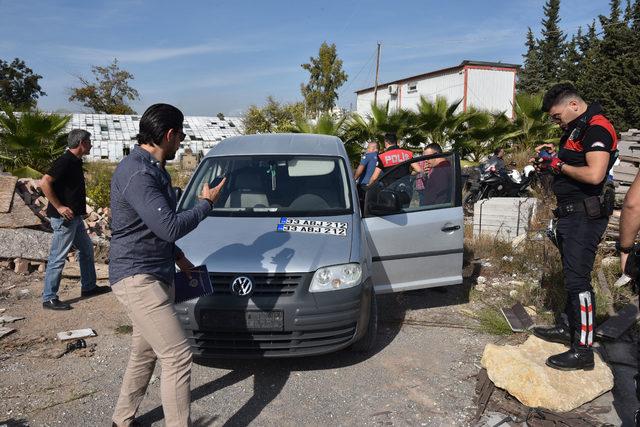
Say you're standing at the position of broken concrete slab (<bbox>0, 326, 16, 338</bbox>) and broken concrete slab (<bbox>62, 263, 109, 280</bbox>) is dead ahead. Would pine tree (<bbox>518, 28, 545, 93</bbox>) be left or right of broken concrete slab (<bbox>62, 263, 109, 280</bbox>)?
right

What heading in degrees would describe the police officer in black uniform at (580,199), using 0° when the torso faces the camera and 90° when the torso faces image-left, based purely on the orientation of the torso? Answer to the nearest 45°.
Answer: approximately 90°

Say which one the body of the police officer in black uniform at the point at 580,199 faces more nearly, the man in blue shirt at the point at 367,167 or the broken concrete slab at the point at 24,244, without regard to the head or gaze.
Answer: the broken concrete slab

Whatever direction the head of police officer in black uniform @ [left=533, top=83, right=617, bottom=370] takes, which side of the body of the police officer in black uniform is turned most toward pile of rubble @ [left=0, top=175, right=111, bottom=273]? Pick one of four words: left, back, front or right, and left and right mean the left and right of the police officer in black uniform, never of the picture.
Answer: front

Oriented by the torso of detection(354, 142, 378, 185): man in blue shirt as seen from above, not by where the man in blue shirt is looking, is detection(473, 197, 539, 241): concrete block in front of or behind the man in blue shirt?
in front

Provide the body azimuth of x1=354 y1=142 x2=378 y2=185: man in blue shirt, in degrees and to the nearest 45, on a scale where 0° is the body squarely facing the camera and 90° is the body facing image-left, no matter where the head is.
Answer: approximately 315°

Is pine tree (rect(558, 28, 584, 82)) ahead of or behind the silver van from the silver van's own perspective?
behind

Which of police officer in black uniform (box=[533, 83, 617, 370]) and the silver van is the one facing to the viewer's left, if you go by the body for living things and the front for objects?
the police officer in black uniform

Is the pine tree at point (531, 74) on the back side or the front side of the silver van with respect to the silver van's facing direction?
on the back side

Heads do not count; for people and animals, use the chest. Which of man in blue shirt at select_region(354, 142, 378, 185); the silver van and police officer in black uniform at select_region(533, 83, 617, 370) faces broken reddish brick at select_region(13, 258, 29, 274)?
the police officer in black uniform

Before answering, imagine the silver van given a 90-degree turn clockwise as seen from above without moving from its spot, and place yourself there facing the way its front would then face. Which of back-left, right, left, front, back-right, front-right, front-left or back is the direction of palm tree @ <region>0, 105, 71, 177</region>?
front-right
